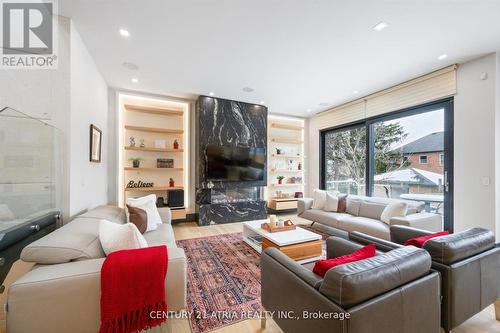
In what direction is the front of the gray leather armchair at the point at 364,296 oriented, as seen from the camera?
facing away from the viewer and to the left of the viewer

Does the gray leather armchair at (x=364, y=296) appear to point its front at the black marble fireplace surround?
yes

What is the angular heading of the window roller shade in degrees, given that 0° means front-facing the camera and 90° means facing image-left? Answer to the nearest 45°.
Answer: approximately 45°

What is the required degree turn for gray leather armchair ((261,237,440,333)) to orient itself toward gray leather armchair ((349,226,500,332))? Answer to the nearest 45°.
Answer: approximately 90° to its right

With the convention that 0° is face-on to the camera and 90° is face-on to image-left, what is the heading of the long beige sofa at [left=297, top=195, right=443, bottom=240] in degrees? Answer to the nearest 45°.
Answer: approximately 45°

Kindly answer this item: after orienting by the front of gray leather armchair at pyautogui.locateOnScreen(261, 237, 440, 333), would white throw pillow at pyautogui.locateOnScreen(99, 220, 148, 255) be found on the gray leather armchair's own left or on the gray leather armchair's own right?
on the gray leather armchair's own left

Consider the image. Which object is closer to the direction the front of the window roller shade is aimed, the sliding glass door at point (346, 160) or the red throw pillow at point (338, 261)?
the red throw pillow
